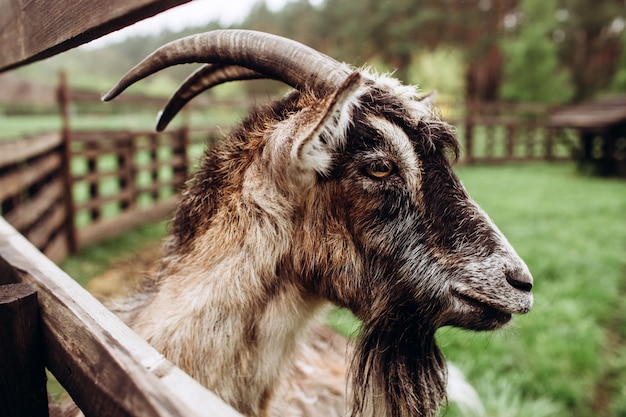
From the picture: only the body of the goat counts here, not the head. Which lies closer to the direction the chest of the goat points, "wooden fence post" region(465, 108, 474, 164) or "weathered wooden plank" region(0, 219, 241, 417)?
the wooden fence post

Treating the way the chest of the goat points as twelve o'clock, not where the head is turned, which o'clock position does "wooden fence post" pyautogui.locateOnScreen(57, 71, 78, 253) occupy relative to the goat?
The wooden fence post is roughly at 8 o'clock from the goat.

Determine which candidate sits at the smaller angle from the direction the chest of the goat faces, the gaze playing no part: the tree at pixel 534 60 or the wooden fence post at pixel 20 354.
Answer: the tree

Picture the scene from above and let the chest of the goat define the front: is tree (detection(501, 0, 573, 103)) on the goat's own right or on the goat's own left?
on the goat's own left

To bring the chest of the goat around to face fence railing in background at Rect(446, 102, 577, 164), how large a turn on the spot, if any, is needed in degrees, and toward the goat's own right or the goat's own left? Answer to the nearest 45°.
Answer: approximately 45° to the goat's own left

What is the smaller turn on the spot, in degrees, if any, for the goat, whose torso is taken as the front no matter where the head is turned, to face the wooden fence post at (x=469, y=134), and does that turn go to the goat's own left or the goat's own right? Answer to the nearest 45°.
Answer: approximately 90° to the goat's own left

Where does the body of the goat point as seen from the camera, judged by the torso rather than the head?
to the viewer's right

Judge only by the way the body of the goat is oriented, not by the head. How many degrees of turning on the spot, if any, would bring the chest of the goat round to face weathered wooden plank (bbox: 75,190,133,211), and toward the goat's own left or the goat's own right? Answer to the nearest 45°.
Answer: approximately 135° to the goat's own left

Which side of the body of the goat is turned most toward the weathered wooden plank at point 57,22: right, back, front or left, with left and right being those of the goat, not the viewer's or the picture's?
back

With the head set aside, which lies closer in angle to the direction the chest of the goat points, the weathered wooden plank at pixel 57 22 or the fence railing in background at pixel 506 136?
the fence railing in background
